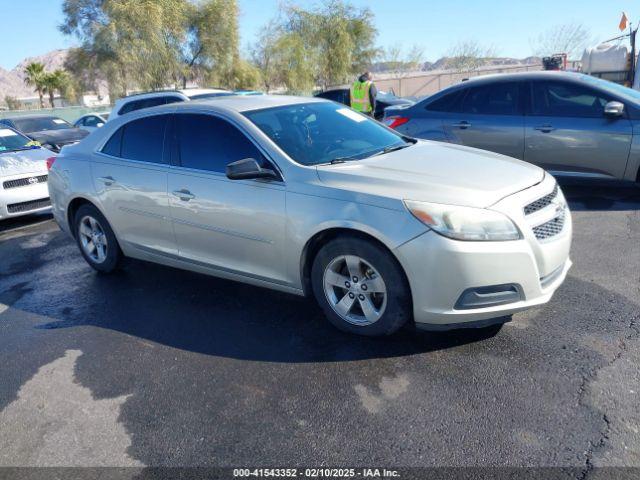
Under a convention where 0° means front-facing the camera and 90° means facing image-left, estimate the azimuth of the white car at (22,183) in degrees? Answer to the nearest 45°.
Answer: approximately 315°

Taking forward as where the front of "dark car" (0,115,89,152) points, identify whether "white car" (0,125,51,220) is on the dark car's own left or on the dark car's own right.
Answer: on the dark car's own right

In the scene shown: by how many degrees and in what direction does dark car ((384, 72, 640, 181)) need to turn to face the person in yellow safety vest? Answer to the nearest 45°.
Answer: approximately 135° to its left

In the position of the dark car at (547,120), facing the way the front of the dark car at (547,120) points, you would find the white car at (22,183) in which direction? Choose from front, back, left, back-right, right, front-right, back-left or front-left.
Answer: back

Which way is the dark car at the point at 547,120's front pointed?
to the viewer's right

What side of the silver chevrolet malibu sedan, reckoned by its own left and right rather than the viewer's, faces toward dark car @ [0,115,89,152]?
back

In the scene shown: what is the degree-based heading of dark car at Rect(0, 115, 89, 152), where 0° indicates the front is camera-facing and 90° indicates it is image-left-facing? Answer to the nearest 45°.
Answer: approximately 315°

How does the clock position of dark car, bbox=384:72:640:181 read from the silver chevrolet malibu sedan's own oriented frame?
The dark car is roughly at 9 o'clock from the silver chevrolet malibu sedan.

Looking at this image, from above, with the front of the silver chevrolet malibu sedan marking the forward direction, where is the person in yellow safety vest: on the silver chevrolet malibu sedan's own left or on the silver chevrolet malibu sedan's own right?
on the silver chevrolet malibu sedan's own left

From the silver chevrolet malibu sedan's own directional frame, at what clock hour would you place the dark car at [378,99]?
The dark car is roughly at 8 o'clock from the silver chevrolet malibu sedan.
